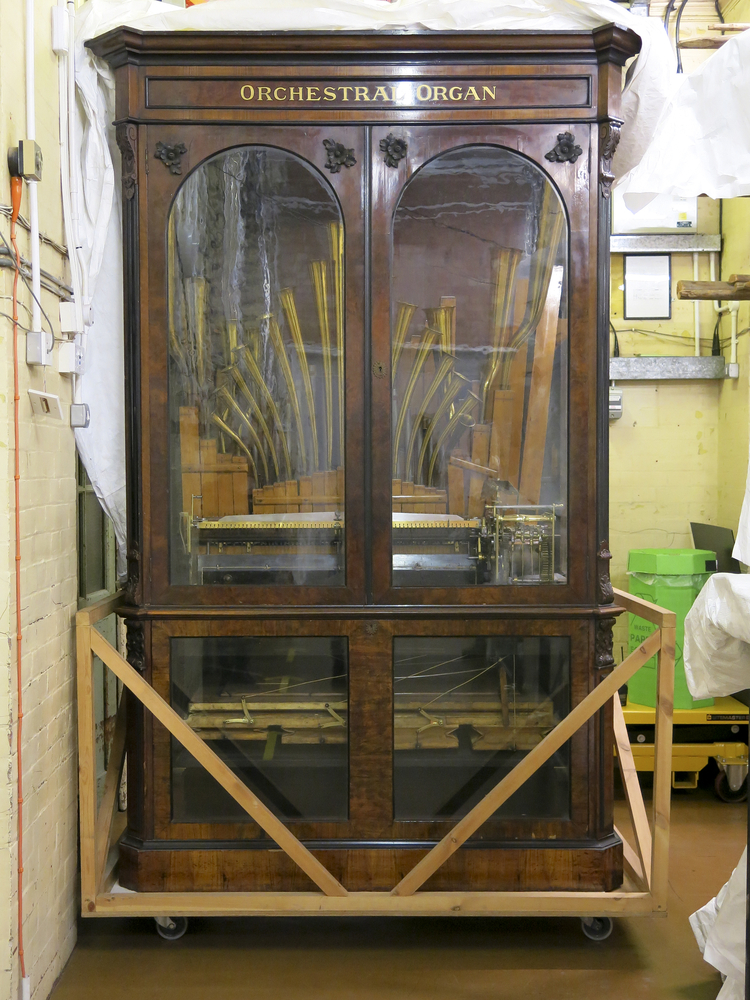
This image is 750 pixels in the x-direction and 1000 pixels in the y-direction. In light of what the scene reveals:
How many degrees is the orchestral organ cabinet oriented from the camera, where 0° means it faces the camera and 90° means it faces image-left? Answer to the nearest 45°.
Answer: approximately 0°

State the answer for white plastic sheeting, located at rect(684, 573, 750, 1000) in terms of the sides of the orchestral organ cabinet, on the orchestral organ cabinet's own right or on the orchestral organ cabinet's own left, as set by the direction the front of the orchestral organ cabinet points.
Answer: on the orchestral organ cabinet's own left

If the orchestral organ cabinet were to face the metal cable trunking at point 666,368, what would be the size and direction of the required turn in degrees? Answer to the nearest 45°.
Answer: approximately 135° to its left

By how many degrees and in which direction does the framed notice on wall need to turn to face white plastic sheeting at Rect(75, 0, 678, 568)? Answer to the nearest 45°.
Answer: approximately 45° to its right

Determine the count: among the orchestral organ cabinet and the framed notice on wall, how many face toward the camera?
2

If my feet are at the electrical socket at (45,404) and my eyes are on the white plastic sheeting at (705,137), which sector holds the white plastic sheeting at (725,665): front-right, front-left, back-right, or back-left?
front-right

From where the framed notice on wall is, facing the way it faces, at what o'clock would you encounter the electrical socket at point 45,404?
The electrical socket is roughly at 1 o'clock from the framed notice on wall.

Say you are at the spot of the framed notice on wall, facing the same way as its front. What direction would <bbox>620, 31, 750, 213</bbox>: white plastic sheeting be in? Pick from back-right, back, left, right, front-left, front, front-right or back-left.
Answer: front

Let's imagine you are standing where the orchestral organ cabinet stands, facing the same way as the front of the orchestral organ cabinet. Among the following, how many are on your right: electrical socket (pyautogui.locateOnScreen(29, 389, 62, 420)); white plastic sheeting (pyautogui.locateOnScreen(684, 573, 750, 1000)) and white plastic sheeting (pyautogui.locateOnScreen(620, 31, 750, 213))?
1

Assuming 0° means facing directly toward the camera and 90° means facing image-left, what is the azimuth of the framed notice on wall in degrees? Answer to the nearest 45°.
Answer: approximately 0°

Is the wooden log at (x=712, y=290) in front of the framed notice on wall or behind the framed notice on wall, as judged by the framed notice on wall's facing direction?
in front

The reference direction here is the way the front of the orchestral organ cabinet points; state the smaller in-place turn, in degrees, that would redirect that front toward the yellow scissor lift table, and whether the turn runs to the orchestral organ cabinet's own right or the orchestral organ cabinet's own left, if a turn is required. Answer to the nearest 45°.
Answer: approximately 135° to the orchestral organ cabinet's own left

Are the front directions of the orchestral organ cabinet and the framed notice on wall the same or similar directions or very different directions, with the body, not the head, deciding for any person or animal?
same or similar directions

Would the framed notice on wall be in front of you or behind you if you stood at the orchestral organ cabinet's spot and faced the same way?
behind
